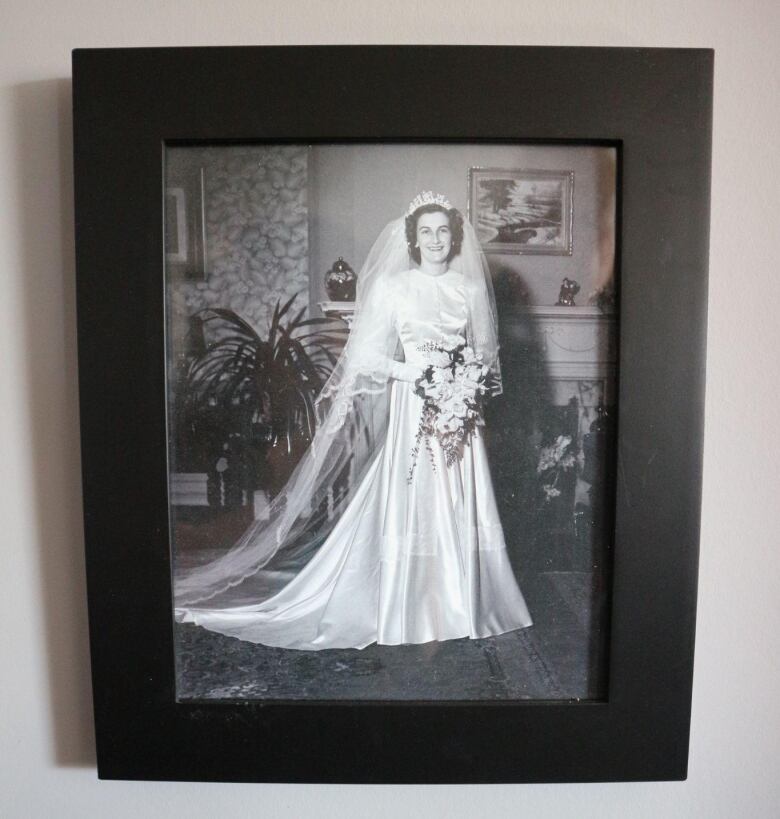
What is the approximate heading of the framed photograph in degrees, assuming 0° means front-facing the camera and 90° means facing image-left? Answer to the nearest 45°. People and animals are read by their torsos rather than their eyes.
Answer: approximately 0°
